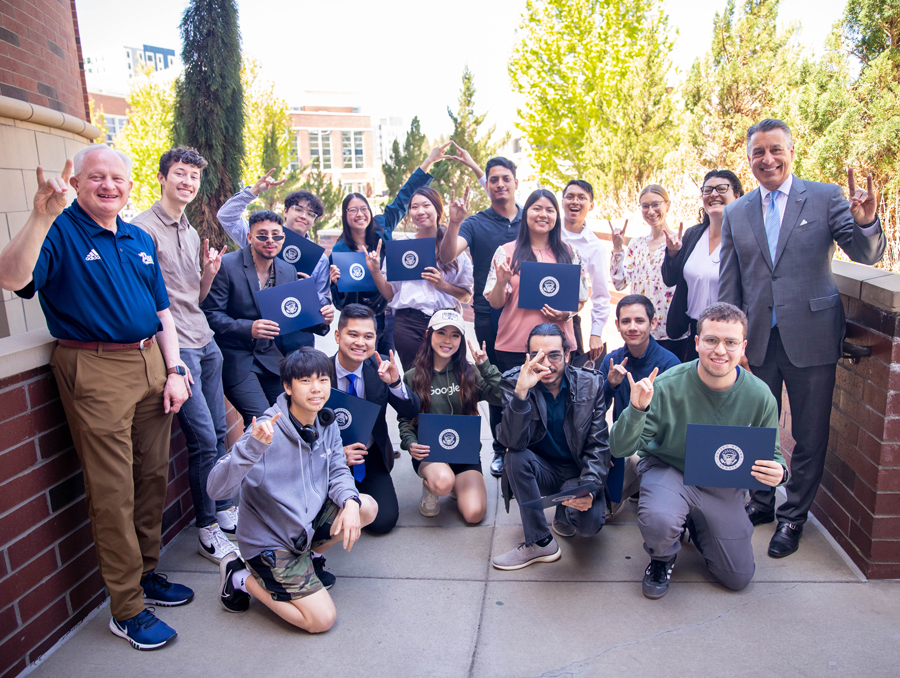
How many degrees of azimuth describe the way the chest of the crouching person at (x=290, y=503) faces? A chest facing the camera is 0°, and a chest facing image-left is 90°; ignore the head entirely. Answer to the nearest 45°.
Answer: approximately 315°

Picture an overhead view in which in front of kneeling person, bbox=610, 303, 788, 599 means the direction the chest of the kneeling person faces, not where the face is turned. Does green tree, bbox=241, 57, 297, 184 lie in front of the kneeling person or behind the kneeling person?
behind

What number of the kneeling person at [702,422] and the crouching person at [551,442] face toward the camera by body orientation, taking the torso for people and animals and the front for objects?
2

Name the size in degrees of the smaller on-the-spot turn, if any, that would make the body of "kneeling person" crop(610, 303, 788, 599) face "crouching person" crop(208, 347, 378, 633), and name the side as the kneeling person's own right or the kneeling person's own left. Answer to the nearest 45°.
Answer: approximately 45° to the kneeling person's own right

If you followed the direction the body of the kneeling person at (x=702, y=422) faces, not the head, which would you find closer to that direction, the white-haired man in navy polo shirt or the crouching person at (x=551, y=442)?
the white-haired man in navy polo shirt

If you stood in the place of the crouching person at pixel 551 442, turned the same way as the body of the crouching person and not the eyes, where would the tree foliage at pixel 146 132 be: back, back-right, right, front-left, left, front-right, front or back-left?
back-right

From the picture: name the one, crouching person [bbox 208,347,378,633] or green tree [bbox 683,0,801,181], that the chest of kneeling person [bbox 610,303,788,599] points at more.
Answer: the crouching person

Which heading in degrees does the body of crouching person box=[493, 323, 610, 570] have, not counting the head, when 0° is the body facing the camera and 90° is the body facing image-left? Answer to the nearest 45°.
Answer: approximately 0°

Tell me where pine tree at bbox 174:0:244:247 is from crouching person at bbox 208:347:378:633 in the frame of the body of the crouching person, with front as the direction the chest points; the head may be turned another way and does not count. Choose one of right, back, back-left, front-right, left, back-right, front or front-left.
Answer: back-left

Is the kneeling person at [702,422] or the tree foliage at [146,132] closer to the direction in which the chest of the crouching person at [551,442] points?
the kneeling person

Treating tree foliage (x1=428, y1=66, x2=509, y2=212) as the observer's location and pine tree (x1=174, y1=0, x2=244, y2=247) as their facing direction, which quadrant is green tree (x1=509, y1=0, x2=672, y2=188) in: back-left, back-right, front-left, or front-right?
back-left

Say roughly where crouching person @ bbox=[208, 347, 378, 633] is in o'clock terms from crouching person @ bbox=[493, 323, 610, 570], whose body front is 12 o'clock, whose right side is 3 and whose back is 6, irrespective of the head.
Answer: crouching person @ bbox=[208, 347, 378, 633] is roughly at 2 o'clock from crouching person @ bbox=[493, 323, 610, 570].
